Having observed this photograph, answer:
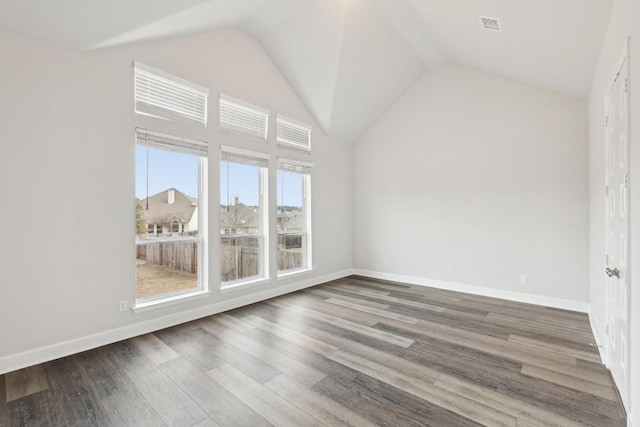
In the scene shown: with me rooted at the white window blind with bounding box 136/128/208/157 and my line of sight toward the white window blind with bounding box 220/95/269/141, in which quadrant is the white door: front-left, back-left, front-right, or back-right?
front-right

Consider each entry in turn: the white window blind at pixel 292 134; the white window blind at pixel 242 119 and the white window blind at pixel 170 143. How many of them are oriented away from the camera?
0

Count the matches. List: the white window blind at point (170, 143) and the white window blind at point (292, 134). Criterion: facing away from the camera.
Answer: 0

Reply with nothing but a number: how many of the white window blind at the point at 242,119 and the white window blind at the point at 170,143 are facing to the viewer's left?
0

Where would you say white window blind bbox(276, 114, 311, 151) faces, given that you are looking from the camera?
facing the viewer and to the right of the viewer

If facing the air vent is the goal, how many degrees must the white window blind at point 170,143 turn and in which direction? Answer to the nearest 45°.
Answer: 0° — it already faces it
